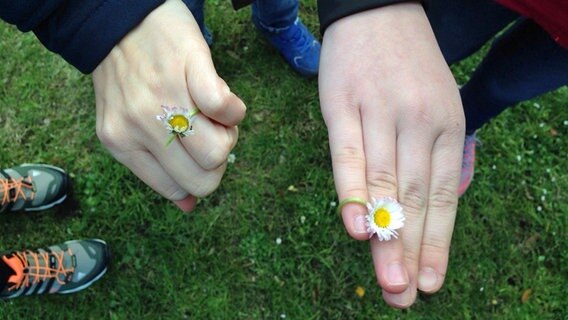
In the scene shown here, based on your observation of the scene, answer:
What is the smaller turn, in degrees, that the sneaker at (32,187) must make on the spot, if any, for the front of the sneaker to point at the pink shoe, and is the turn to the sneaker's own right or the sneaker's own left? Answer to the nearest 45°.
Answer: approximately 45° to the sneaker's own right

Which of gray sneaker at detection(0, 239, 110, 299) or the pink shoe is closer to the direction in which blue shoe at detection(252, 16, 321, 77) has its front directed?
the pink shoe

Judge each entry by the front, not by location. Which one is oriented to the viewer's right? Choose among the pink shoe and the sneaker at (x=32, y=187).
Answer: the sneaker

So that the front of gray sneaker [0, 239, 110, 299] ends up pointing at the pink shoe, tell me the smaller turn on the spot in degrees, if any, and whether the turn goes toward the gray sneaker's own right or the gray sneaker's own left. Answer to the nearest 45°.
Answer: approximately 45° to the gray sneaker's own right

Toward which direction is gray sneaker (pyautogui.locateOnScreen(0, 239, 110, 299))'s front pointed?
to the viewer's right

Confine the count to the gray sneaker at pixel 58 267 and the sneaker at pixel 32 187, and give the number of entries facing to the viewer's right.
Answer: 2

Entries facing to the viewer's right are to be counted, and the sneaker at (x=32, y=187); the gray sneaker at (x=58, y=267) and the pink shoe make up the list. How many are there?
2

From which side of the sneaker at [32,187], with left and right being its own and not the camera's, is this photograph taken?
right

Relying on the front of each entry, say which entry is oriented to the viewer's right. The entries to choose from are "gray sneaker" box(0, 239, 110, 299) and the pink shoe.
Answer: the gray sneaker

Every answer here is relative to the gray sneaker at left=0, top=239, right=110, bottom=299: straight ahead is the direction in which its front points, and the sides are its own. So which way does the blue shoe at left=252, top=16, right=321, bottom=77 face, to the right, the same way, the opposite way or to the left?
to the right

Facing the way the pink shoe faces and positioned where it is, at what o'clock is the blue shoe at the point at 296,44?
The blue shoe is roughly at 3 o'clock from the pink shoe.

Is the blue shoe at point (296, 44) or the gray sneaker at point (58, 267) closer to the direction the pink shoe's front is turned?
the gray sneaker
